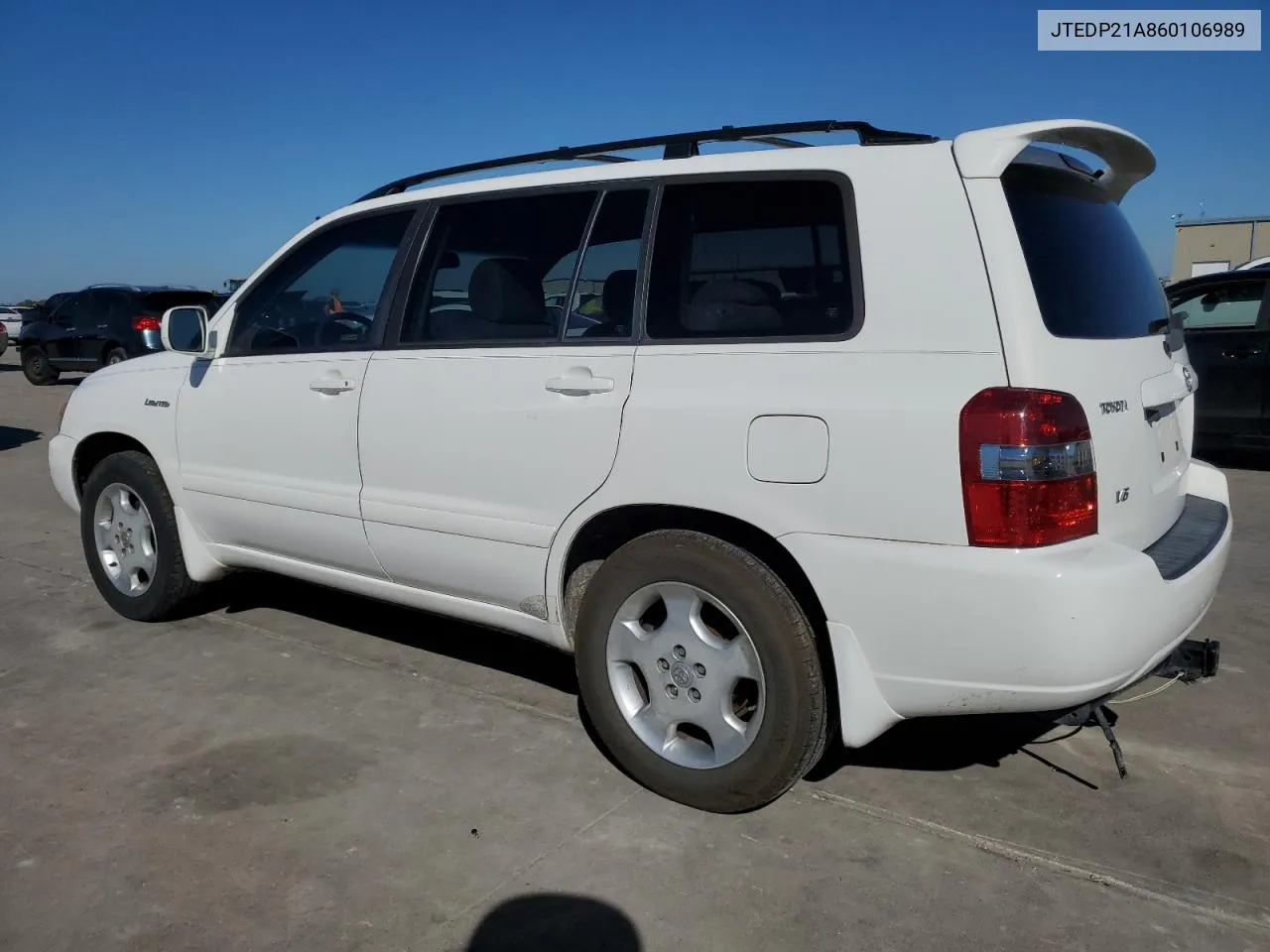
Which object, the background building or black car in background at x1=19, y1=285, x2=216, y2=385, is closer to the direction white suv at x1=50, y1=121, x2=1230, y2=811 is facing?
the black car in background

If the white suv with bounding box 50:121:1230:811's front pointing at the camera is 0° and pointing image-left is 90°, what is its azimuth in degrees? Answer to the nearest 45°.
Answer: approximately 135°

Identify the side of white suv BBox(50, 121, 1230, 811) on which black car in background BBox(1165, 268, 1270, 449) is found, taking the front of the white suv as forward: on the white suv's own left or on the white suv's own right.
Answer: on the white suv's own right

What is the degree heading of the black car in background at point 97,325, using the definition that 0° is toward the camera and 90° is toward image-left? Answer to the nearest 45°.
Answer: approximately 135°

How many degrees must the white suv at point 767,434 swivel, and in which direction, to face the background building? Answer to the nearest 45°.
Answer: approximately 90° to its right
